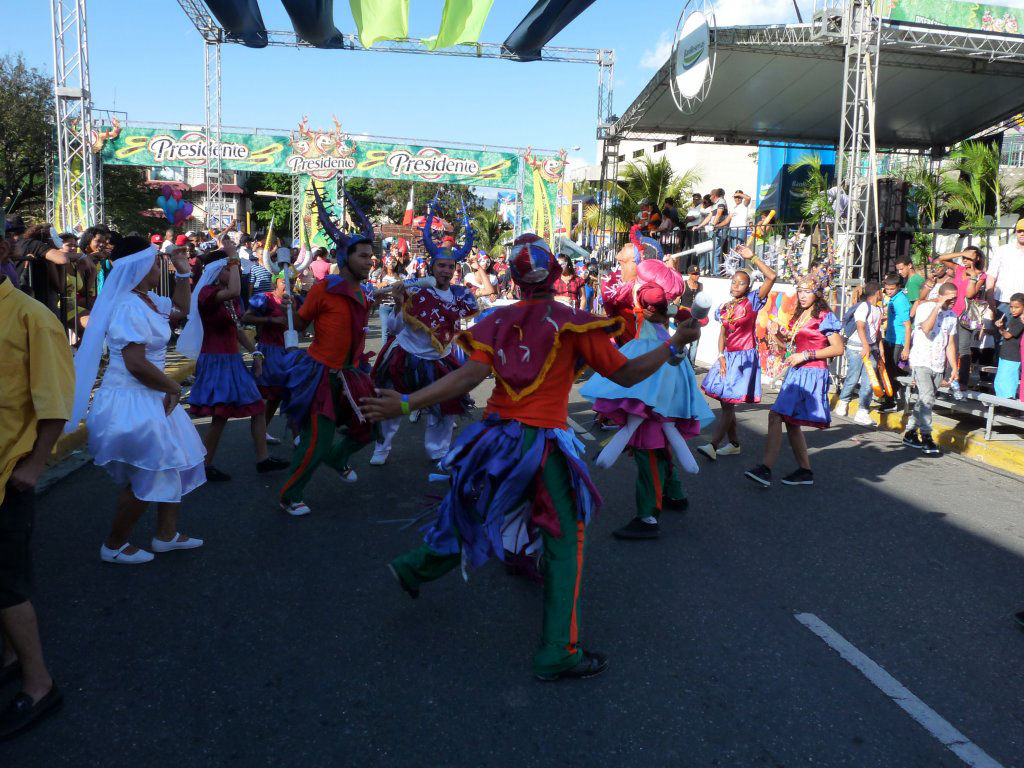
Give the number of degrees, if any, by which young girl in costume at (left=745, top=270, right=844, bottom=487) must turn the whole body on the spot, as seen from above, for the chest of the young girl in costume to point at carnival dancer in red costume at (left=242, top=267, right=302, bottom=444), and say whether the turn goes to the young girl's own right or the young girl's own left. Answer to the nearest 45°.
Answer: approximately 45° to the young girl's own right

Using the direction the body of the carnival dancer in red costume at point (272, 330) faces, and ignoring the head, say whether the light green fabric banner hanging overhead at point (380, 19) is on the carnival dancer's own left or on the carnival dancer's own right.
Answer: on the carnival dancer's own left

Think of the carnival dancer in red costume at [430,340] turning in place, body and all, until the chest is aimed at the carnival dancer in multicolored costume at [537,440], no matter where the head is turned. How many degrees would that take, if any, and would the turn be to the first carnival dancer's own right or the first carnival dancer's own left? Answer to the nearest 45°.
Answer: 0° — they already face them

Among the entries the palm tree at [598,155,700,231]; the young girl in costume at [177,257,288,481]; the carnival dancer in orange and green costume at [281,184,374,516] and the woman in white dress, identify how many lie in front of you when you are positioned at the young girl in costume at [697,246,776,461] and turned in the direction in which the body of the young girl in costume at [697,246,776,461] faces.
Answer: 3

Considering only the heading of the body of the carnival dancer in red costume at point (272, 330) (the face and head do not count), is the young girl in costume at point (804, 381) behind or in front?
in front

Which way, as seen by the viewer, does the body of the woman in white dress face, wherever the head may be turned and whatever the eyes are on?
to the viewer's right

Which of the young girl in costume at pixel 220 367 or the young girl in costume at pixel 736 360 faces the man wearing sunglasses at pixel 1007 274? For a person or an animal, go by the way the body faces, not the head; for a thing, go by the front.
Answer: the young girl in costume at pixel 220 367

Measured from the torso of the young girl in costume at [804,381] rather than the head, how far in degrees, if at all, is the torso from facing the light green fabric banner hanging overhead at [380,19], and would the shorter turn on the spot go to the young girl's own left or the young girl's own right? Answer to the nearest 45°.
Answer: approximately 90° to the young girl's own right

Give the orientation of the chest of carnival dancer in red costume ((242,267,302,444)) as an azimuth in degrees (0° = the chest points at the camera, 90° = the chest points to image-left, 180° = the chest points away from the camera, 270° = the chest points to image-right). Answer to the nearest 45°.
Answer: approximately 315°

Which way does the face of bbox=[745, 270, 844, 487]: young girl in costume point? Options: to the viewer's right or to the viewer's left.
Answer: to the viewer's left

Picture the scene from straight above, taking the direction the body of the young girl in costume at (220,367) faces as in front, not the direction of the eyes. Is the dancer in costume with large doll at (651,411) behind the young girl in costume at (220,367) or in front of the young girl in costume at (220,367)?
in front

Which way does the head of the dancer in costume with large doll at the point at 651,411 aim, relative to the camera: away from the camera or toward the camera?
away from the camera
